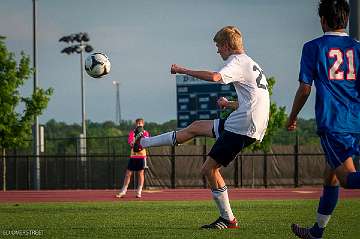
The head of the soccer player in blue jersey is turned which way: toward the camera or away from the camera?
away from the camera

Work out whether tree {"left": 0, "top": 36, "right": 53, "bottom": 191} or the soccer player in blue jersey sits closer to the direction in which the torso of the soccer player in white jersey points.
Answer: the tree

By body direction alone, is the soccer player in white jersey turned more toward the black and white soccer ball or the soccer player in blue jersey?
the black and white soccer ball

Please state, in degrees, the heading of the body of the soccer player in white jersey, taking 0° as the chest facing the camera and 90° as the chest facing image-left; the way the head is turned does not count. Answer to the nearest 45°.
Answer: approximately 90°
